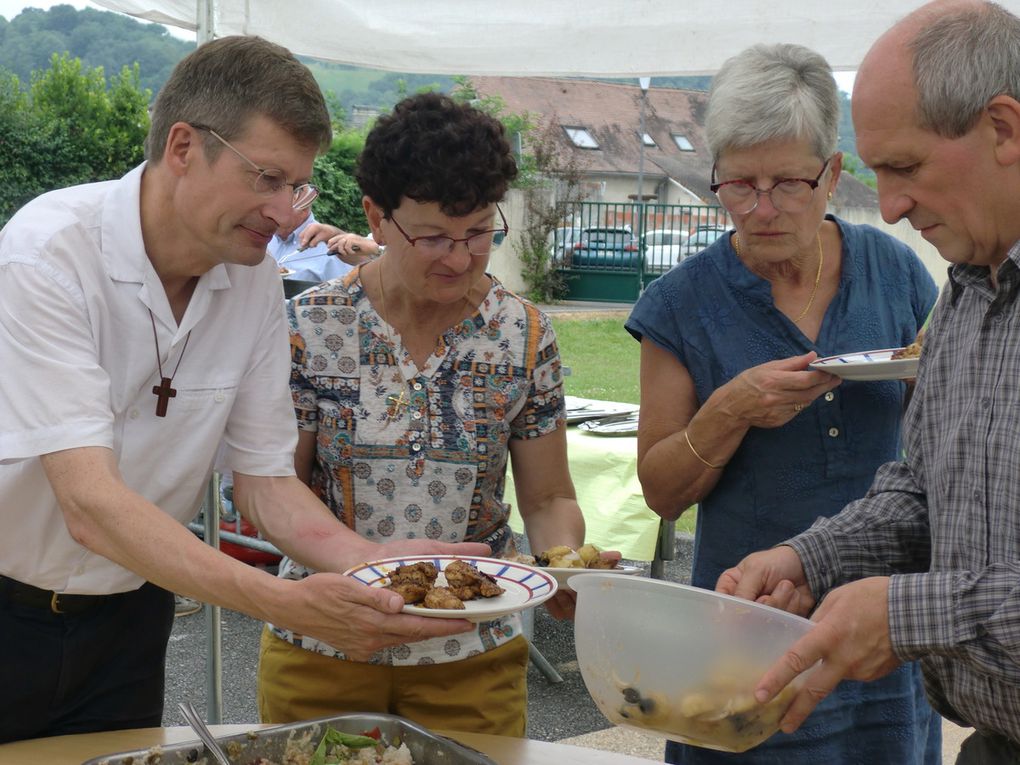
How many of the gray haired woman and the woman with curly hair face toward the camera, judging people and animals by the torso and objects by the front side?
2

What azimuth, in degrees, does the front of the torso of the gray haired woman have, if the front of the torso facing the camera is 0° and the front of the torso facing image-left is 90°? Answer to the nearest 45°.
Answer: approximately 0°

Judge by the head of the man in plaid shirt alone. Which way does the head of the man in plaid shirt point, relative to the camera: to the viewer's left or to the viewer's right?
to the viewer's left

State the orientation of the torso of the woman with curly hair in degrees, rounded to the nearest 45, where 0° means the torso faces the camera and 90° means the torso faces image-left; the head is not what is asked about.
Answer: approximately 0°

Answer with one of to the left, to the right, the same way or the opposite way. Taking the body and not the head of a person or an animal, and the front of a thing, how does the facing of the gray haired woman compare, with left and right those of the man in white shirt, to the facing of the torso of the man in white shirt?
to the right

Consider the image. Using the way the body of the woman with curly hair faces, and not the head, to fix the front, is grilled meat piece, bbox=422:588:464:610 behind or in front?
in front

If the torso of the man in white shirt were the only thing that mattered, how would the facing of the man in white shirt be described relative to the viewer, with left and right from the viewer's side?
facing the viewer and to the right of the viewer

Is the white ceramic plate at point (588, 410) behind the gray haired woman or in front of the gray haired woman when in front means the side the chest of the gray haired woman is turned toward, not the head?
behind

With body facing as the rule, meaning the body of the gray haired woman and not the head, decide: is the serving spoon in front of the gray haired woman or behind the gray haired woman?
in front

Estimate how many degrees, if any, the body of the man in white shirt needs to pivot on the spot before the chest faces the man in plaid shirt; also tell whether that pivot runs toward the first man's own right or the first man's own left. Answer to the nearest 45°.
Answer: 0° — they already face them

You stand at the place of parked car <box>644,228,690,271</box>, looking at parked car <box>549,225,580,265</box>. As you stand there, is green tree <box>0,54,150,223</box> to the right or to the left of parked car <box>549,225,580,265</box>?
left
